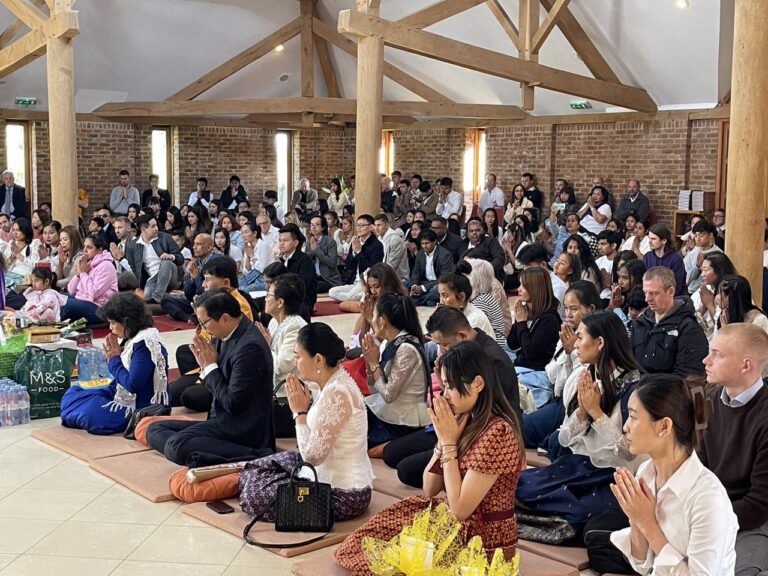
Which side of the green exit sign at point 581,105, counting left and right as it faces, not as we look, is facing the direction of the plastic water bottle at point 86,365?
front

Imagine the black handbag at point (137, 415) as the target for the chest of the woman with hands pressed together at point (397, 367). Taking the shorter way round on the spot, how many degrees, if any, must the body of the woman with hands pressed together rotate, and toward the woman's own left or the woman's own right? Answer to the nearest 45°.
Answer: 0° — they already face it

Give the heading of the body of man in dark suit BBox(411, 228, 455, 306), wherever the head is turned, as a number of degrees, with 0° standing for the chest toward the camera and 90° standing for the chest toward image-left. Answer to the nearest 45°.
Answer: approximately 45°

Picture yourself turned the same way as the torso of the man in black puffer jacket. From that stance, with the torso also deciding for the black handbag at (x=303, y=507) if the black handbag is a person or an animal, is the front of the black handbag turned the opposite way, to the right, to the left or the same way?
to the left

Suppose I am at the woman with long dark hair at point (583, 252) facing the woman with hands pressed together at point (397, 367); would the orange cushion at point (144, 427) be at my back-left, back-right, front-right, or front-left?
front-right

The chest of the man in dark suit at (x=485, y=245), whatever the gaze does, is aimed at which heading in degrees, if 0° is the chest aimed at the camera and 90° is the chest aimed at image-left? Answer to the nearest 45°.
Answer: approximately 45°

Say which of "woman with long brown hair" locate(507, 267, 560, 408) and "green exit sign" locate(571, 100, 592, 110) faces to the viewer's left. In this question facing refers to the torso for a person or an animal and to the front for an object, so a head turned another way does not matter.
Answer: the woman with long brown hair

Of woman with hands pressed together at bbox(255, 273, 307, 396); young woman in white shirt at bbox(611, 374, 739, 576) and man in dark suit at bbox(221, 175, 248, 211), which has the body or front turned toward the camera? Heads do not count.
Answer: the man in dark suit

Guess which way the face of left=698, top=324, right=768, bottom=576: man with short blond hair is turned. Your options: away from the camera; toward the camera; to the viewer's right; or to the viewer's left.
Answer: to the viewer's left

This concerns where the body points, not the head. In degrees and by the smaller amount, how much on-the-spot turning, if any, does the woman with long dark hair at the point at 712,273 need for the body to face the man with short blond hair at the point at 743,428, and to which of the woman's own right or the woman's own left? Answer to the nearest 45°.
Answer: approximately 45° to the woman's own left

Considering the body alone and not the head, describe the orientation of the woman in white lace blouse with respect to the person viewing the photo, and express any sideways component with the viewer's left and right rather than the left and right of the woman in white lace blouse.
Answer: facing to the left of the viewer

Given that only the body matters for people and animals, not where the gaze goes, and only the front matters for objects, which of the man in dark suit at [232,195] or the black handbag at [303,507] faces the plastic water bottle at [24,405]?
the man in dark suit

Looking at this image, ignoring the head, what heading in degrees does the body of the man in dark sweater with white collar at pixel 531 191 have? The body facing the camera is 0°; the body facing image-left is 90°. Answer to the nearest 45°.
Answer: approximately 45°

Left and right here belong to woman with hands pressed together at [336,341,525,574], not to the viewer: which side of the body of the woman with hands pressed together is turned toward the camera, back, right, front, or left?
left

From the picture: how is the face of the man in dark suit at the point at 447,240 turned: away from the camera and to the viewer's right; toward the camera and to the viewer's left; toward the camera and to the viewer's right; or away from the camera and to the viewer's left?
toward the camera and to the viewer's left

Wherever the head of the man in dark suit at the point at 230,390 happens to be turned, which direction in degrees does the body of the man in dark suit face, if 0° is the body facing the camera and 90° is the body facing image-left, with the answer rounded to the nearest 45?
approximately 90°

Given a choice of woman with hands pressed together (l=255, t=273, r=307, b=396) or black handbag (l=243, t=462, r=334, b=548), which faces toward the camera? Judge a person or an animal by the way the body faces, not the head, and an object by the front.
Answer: the black handbag

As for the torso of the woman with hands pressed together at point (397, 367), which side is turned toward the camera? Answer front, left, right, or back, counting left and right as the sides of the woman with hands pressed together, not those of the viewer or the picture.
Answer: left
